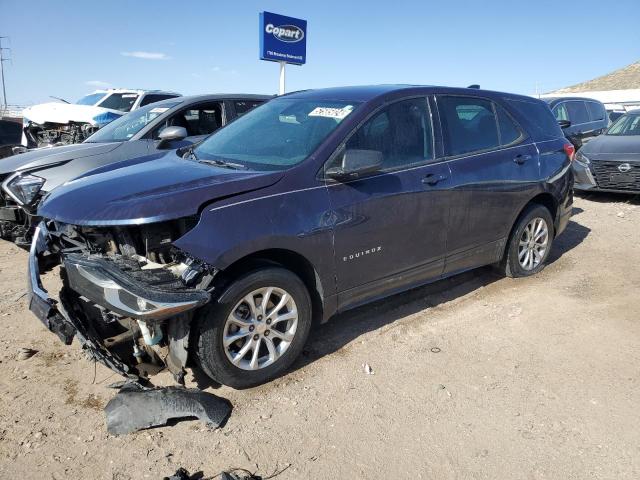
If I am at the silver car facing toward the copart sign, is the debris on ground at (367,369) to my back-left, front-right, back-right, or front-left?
back-right

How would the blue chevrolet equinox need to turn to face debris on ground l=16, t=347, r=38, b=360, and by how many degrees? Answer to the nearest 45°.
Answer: approximately 45° to its right

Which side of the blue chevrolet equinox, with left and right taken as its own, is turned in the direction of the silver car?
right

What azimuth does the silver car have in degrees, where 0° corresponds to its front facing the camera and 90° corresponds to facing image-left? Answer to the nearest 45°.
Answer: approximately 45°

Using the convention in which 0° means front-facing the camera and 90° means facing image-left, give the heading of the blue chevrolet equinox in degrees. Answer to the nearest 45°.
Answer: approximately 45°

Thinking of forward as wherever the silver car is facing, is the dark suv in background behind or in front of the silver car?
behind

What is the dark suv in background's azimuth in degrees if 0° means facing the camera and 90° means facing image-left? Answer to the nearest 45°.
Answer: approximately 45°

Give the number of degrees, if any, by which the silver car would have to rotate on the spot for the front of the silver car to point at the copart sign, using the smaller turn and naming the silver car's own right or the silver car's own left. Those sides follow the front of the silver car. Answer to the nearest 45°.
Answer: approximately 180°

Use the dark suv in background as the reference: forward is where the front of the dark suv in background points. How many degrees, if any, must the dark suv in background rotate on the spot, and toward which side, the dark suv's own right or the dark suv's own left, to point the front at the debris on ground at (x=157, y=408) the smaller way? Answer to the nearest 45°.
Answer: approximately 45° to the dark suv's own left

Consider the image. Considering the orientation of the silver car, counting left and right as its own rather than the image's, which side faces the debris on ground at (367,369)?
left
